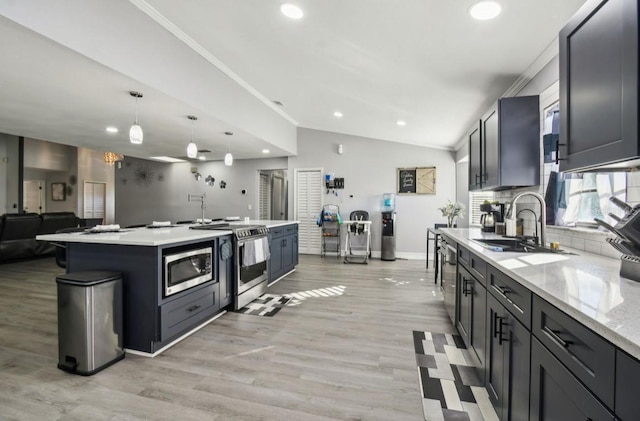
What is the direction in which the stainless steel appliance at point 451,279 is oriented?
to the viewer's left

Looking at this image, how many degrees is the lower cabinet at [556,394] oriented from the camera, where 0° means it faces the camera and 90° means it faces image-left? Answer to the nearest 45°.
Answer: approximately 45°

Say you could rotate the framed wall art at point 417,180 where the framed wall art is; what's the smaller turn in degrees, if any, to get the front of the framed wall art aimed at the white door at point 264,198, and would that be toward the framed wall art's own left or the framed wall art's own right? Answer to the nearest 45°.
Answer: approximately 90° to the framed wall art's own right

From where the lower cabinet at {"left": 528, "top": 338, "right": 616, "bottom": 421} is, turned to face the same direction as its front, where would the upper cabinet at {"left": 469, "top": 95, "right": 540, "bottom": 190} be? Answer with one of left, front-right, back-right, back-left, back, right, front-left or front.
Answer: back-right

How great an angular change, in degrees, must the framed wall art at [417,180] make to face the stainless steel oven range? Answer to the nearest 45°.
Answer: approximately 45° to its right

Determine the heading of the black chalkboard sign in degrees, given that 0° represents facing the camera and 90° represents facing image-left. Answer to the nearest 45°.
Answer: approximately 0°

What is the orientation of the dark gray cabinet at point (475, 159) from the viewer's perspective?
to the viewer's left

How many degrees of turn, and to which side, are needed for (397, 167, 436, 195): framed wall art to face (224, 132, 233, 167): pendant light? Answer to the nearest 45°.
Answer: approximately 45° to its right

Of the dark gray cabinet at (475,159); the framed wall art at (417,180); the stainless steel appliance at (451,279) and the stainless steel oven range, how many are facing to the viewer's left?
2

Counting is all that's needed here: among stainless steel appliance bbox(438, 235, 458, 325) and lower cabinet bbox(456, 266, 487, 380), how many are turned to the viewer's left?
2

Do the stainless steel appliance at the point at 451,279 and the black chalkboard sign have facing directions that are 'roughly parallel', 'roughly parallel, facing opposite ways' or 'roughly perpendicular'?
roughly perpendicular
